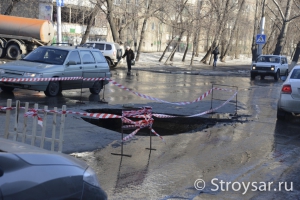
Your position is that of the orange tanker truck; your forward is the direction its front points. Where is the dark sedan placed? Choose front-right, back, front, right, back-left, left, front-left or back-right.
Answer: back-left

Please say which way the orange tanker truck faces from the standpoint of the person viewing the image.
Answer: facing away from the viewer and to the left of the viewer

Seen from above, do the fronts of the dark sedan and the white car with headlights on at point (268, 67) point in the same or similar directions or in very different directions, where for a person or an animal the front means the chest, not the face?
very different directions

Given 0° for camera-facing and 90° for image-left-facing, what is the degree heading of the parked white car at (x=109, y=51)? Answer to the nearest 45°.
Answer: approximately 135°

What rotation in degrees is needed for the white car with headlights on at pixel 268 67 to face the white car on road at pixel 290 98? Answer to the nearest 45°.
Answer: approximately 45° to its left

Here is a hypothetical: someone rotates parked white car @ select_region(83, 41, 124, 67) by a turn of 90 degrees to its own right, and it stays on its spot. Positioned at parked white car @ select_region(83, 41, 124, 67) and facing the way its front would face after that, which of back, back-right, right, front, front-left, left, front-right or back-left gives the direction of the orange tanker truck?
back-left

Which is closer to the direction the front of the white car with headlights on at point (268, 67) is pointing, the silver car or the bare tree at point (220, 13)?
the silver car

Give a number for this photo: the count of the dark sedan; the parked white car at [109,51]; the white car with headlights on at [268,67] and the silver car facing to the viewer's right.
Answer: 1

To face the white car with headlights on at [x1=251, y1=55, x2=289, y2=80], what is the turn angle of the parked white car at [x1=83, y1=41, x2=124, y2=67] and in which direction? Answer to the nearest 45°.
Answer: approximately 135° to its right

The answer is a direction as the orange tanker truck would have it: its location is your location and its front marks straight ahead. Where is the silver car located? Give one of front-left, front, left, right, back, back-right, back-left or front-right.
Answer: back-left

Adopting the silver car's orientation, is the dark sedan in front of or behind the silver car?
in front

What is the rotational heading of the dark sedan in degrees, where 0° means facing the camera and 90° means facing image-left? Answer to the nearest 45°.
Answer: approximately 270°
